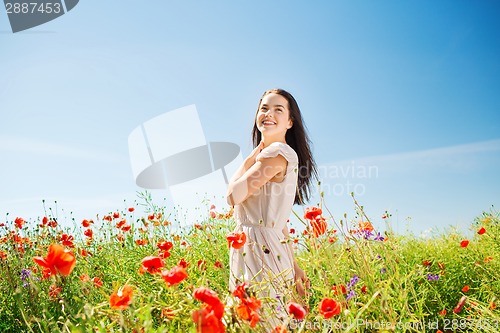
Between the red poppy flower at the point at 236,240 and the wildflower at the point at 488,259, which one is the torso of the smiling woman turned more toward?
the red poppy flower
